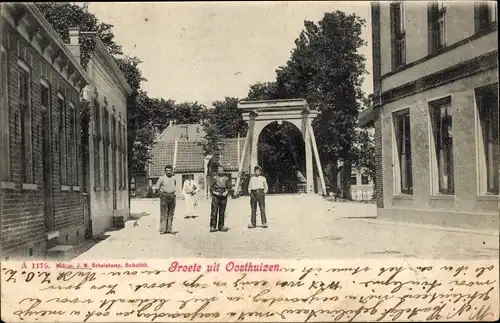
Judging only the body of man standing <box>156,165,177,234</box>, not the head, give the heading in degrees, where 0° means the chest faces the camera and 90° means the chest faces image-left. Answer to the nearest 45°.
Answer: approximately 0°

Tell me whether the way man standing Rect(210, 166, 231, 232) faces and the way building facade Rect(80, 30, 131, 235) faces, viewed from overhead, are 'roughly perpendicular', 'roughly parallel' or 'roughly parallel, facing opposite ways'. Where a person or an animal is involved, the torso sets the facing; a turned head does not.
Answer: roughly perpendicular

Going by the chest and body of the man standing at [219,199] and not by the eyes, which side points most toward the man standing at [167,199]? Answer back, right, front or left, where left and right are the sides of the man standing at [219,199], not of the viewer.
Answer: right

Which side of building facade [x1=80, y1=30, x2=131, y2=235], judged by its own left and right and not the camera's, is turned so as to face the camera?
right

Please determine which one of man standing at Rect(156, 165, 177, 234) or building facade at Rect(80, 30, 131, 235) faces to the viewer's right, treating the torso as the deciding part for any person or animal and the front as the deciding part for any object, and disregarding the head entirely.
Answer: the building facade

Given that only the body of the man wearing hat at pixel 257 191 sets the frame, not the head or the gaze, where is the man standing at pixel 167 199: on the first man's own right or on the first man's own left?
on the first man's own right

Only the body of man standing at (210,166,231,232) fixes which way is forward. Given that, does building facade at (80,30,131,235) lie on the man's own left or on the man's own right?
on the man's own right
